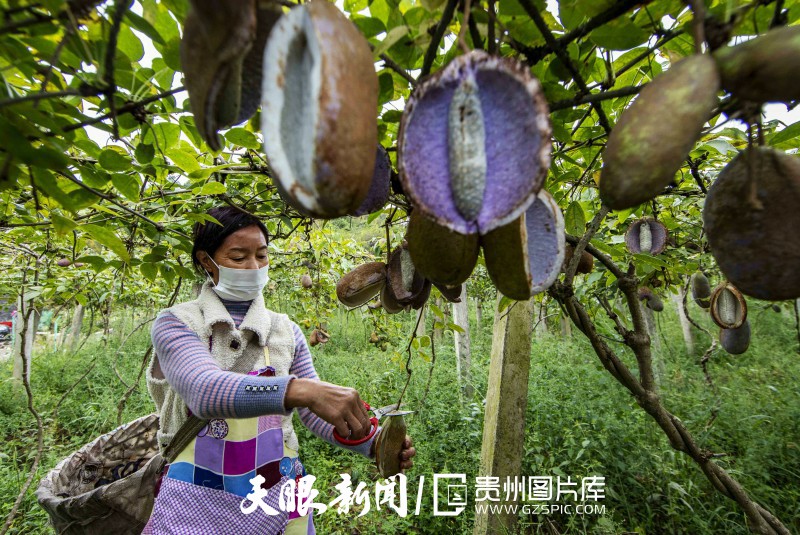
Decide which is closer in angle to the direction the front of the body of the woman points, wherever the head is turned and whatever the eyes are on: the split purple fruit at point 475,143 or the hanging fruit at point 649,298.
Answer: the split purple fruit

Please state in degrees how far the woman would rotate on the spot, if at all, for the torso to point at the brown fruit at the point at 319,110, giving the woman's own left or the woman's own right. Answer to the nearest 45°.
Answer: approximately 45° to the woman's own right

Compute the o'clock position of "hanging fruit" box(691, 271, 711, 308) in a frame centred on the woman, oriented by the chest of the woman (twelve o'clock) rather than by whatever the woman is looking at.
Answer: The hanging fruit is roughly at 10 o'clock from the woman.

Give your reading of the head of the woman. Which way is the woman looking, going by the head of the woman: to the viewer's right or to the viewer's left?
to the viewer's right

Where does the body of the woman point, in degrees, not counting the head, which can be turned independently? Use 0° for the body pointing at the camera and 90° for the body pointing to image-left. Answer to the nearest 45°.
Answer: approximately 315°

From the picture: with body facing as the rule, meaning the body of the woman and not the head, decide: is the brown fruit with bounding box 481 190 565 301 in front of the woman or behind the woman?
in front

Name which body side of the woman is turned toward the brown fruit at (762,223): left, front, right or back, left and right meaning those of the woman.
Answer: front

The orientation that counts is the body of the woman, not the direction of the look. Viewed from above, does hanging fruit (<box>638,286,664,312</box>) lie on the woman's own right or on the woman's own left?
on the woman's own left
